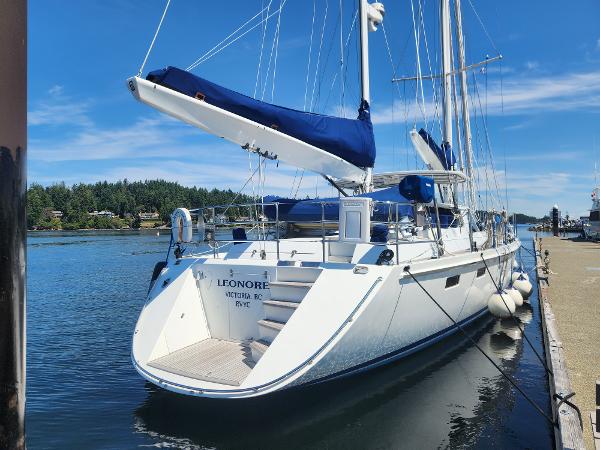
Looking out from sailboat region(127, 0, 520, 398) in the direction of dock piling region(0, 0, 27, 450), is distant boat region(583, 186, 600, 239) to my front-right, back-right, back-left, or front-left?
back-left

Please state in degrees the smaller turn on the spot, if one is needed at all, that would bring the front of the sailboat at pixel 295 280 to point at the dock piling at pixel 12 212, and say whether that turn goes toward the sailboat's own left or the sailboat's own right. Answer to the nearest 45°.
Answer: approximately 135° to the sailboat's own right

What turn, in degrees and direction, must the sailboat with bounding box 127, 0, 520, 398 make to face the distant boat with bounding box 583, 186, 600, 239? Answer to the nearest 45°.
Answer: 0° — it already faces it

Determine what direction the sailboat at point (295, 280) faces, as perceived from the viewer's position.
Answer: facing away from the viewer and to the right of the viewer

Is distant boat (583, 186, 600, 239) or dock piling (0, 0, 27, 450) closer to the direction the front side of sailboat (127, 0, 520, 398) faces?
the distant boat

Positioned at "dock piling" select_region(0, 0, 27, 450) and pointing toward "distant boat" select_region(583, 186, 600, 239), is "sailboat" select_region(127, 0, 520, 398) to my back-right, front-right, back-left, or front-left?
front-left

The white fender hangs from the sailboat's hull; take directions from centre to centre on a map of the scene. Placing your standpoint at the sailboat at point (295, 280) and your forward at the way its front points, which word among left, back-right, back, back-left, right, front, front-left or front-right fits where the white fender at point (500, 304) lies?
right

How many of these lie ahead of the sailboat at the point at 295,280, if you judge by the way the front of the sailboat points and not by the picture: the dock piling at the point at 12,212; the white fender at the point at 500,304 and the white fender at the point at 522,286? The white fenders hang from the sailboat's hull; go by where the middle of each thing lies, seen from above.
2
